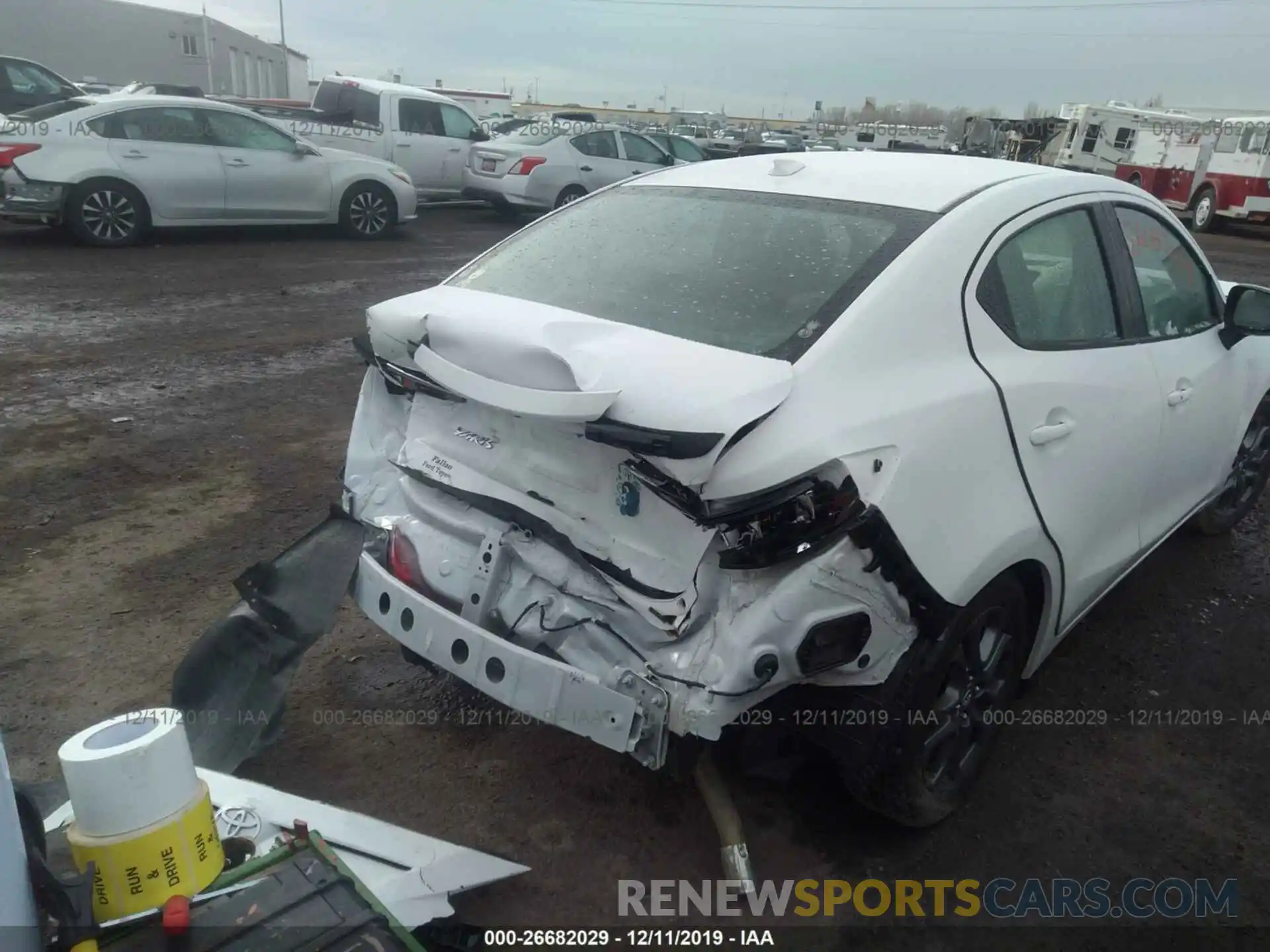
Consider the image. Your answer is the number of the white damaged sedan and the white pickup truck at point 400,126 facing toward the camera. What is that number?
0

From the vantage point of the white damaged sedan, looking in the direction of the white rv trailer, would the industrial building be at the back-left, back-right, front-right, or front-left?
front-left

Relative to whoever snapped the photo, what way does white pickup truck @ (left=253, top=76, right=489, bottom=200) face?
facing away from the viewer and to the right of the viewer

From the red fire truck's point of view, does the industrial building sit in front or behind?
behind

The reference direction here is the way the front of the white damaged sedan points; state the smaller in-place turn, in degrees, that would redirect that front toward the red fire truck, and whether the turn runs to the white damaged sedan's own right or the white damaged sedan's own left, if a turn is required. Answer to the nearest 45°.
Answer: approximately 45° to the white damaged sedan's own left

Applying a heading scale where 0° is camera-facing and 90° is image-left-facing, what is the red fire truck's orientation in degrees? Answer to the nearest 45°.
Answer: approximately 315°

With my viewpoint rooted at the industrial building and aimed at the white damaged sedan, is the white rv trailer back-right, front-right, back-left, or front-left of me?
front-left

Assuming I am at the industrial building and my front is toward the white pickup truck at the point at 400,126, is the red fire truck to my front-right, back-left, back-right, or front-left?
front-left

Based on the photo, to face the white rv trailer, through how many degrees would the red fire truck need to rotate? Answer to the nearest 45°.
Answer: approximately 180°

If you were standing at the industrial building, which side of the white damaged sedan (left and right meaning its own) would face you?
left

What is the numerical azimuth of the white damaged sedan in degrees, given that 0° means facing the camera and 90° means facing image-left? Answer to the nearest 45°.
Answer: approximately 225°

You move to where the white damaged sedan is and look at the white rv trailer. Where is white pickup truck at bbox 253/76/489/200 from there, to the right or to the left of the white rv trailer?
left

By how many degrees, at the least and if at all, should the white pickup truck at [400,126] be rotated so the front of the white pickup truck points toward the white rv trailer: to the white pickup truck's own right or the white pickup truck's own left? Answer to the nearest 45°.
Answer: approximately 45° to the white pickup truck's own right

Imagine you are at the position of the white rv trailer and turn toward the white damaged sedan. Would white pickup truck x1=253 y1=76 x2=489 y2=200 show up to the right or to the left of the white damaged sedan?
right

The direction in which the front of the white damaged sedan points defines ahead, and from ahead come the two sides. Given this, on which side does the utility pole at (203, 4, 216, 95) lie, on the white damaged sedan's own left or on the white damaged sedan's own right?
on the white damaged sedan's own left
